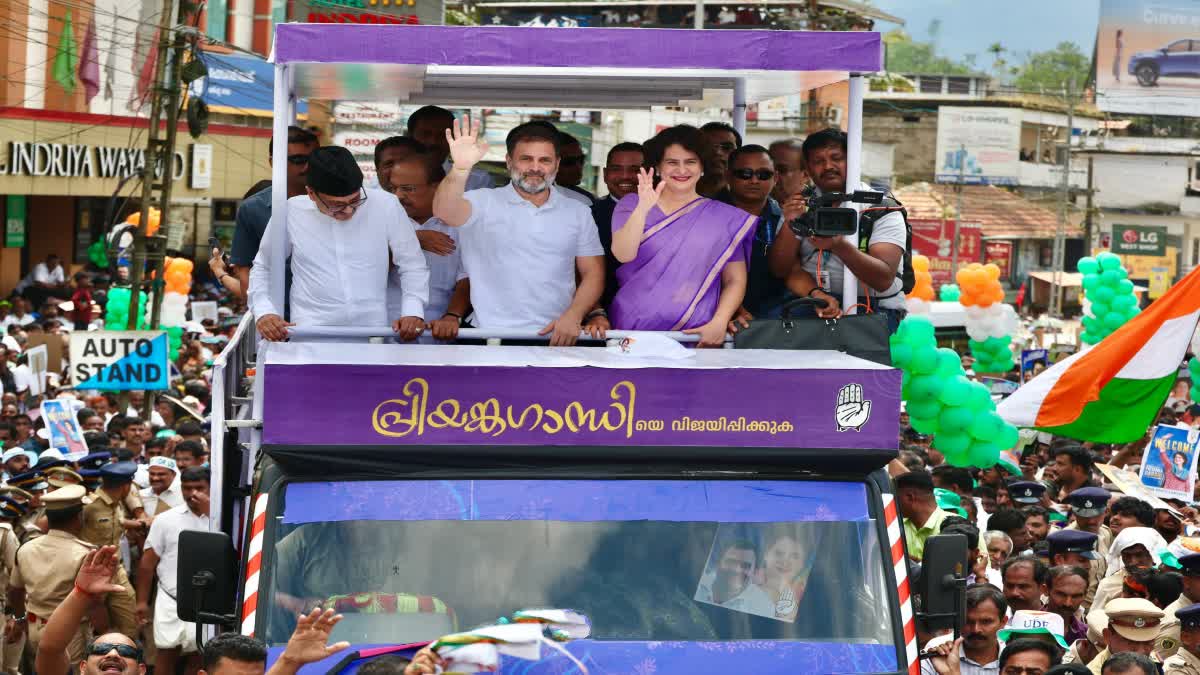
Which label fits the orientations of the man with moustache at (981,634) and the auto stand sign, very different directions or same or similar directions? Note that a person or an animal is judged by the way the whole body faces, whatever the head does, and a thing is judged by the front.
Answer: same or similar directions

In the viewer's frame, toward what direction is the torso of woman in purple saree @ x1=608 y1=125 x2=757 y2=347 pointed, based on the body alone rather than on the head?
toward the camera

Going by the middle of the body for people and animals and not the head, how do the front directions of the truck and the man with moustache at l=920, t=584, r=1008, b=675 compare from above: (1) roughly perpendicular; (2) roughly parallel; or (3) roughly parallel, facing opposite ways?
roughly parallel

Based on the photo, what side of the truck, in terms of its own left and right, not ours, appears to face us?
front

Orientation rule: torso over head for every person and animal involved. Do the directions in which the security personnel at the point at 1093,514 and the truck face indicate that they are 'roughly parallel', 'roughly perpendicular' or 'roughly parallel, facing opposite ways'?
roughly parallel

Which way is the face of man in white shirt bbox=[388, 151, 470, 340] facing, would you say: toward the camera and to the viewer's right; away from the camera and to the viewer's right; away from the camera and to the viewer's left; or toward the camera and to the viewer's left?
toward the camera and to the viewer's left

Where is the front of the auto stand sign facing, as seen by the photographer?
facing the viewer

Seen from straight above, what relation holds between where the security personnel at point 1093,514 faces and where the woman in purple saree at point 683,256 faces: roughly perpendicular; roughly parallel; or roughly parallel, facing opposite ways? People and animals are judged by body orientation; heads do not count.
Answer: roughly parallel

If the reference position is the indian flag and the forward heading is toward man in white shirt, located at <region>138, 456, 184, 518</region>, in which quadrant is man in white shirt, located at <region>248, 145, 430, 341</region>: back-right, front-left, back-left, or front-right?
front-left

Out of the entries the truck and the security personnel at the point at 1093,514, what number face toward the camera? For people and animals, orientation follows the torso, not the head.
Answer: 2

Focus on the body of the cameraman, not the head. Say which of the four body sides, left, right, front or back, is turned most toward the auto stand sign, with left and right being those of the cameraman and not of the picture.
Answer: right
